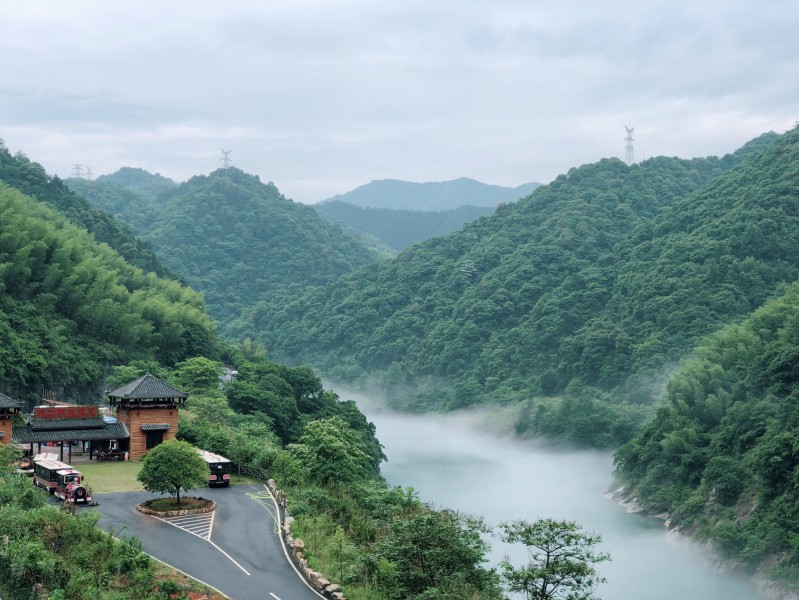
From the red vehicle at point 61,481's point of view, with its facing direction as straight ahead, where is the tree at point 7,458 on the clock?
The tree is roughly at 6 o'clock from the red vehicle.

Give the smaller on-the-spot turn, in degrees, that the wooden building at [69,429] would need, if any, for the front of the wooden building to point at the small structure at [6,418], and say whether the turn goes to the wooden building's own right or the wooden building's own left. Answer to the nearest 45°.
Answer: approximately 45° to the wooden building's own right

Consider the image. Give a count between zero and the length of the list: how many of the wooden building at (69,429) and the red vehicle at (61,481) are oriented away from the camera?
0

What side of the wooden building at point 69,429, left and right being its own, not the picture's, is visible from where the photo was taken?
front

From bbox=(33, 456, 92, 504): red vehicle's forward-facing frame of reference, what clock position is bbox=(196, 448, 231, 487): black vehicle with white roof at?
bbox=(196, 448, 231, 487): black vehicle with white roof is roughly at 10 o'clock from bbox=(33, 456, 92, 504): red vehicle.

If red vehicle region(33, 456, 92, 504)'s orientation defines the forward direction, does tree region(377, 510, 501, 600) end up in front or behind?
in front

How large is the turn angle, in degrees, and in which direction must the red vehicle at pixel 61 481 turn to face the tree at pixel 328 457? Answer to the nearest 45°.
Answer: approximately 45° to its left

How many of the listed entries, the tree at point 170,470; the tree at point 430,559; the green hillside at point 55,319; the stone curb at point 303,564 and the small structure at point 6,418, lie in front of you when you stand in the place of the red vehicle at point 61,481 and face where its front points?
3

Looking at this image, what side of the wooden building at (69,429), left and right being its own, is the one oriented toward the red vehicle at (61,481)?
front

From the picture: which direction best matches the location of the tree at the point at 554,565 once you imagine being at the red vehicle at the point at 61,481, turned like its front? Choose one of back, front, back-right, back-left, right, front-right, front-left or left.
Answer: front

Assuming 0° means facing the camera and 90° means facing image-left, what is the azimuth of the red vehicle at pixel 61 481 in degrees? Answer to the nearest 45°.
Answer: approximately 315°

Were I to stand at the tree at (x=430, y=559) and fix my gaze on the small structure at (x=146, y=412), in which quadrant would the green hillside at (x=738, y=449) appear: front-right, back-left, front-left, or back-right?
front-right

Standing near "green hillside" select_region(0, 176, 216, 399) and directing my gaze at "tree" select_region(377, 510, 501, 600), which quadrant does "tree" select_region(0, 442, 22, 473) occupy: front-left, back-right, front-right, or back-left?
front-right

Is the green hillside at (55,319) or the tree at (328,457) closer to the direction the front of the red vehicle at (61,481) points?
the tree

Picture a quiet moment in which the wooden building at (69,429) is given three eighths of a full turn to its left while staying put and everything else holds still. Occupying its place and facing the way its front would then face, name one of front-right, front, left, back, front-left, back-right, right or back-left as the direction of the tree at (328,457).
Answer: right

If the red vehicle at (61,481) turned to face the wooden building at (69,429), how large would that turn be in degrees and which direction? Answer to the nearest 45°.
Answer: approximately 135° to its left
